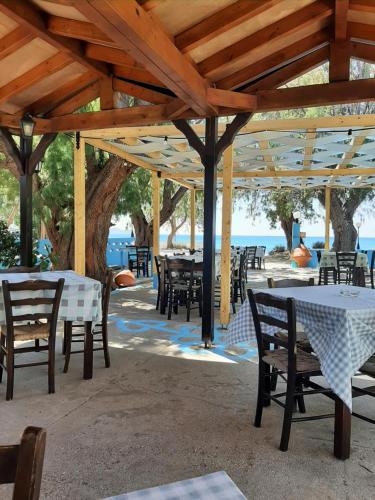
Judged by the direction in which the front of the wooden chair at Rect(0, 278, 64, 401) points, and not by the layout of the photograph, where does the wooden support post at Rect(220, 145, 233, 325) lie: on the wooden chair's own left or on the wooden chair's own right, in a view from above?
on the wooden chair's own right

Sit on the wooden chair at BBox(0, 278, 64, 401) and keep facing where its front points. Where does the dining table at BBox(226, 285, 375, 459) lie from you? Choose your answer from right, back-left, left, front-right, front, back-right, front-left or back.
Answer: back-right

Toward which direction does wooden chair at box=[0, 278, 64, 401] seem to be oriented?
away from the camera

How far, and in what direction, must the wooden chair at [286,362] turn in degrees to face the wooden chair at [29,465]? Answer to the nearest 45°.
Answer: approximately 135° to its right

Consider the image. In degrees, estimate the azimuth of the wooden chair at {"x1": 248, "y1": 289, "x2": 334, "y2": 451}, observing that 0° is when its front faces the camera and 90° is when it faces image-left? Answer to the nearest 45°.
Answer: approximately 225°

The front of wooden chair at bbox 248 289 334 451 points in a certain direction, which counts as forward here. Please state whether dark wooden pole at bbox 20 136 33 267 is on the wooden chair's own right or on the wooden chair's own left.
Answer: on the wooden chair's own left

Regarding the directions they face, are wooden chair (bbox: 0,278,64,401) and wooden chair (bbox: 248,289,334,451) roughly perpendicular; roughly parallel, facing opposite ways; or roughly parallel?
roughly perpendicular

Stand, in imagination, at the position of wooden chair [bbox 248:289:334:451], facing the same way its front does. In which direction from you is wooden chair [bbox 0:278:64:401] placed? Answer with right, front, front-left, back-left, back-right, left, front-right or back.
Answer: back-left
